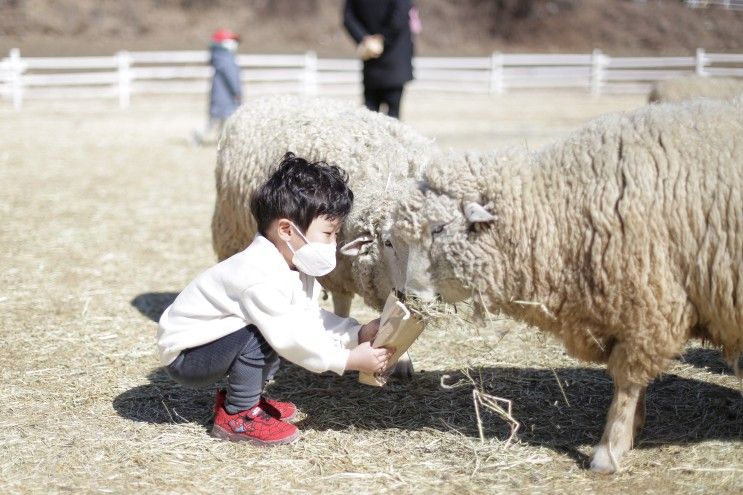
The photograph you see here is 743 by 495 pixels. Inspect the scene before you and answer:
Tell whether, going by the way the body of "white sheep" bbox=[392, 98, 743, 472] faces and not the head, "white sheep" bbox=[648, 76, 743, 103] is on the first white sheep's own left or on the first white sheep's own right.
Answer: on the first white sheep's own right

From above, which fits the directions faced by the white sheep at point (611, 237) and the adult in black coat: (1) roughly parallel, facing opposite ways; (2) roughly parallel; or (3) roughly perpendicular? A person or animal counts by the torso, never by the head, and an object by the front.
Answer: roughly perpendicular

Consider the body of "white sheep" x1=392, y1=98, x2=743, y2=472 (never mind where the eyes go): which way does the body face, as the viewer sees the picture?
to the viewer's left

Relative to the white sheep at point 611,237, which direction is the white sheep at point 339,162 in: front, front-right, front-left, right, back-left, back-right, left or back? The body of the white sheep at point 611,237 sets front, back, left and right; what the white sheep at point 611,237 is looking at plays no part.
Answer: front-right

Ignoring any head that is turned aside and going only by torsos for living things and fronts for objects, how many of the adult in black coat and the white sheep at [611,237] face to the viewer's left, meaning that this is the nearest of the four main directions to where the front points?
1
